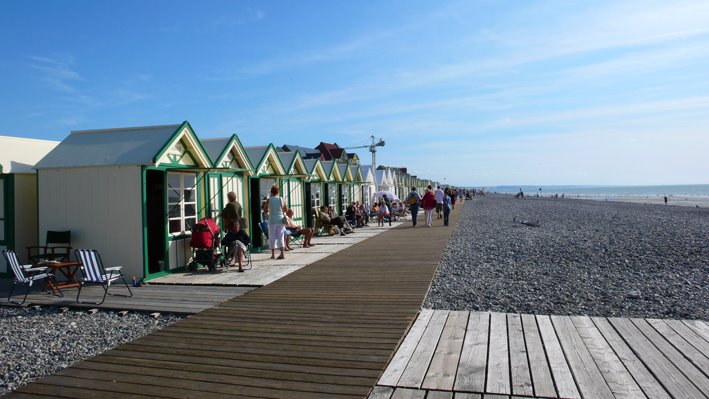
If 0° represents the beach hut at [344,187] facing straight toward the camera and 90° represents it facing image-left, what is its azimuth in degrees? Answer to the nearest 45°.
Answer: approximately 315°

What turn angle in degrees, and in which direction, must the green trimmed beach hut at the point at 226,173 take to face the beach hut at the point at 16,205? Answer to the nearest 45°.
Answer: approximately 135° to its right

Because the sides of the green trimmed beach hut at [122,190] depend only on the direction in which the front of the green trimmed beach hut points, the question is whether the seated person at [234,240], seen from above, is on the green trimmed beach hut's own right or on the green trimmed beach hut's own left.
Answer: on the green trimmed beach hut's own left

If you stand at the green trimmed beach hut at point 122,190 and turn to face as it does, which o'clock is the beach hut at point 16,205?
The beach hut is roughly at 6 o'clock from the green trimmed beach hut.

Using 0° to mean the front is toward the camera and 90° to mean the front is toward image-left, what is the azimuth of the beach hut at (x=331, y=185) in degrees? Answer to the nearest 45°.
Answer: approximately 315°

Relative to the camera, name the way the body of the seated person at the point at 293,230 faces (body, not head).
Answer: to the viewer's right

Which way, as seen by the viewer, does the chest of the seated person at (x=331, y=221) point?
to the viewer's right
